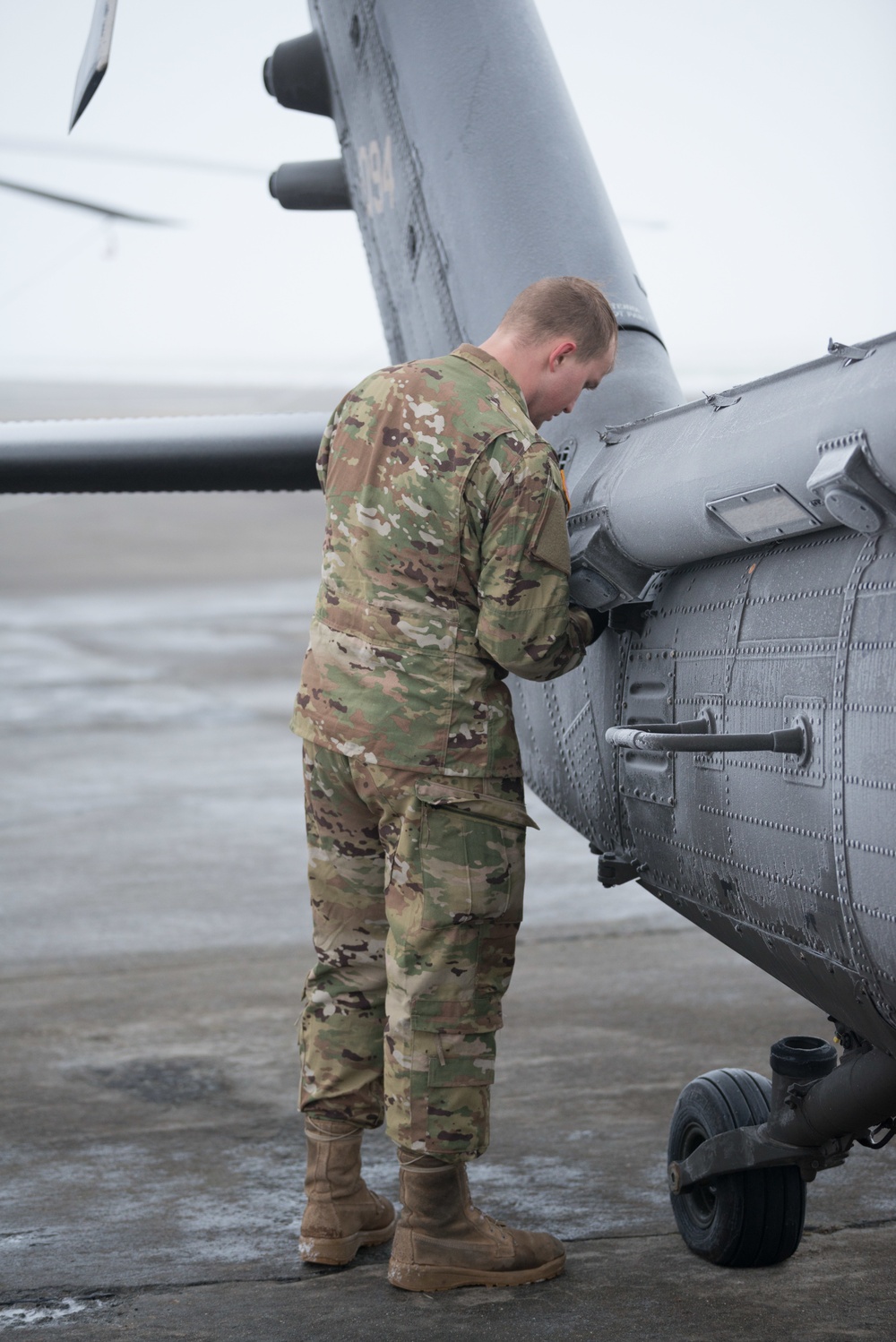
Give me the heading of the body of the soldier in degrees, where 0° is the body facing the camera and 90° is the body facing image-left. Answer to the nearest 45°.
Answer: approximately 225°
